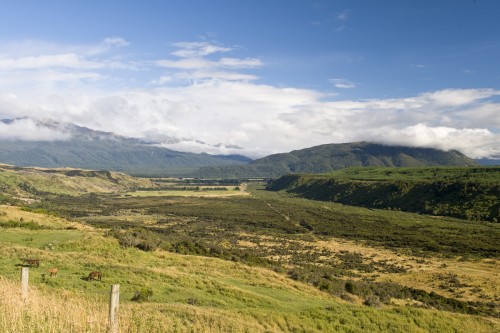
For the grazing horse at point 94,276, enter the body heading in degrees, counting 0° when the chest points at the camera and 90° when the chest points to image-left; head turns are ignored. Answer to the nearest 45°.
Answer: approximately 90°

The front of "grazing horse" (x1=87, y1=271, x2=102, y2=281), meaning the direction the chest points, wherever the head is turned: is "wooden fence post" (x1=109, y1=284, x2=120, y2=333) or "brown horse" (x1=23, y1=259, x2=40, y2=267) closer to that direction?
the brown horse

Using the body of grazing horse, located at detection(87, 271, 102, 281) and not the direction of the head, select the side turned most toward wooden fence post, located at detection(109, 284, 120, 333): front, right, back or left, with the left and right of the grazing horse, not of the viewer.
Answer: left

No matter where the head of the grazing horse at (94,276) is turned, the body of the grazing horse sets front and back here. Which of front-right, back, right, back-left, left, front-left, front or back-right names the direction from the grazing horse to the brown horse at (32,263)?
front-right

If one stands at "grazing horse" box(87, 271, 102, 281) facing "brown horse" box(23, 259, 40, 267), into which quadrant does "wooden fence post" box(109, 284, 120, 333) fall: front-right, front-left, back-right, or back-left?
back-left
